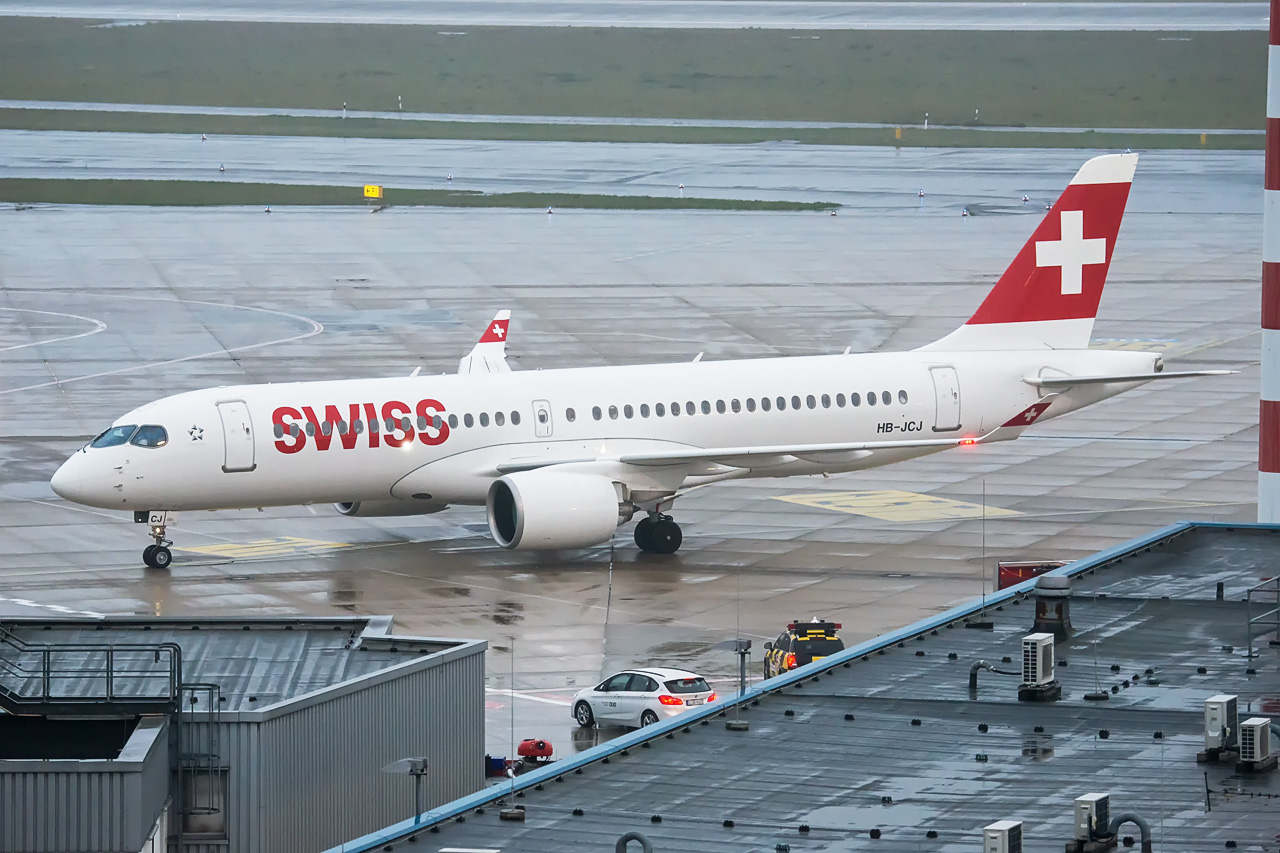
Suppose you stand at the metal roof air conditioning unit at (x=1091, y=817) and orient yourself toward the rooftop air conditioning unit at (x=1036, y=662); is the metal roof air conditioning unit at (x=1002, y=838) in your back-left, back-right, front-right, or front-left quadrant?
back-left

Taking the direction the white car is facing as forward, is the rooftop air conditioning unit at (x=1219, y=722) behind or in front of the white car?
behind

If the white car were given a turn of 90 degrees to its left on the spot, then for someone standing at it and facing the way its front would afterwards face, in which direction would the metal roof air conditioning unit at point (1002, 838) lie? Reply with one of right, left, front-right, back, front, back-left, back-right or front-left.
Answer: front-left

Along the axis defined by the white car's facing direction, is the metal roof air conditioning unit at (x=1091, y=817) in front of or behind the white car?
behind

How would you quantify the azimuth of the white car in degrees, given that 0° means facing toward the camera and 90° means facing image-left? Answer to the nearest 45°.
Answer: approximately 135°

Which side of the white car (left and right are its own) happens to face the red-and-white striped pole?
right

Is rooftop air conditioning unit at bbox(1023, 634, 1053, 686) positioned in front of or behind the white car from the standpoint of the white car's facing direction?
behind
